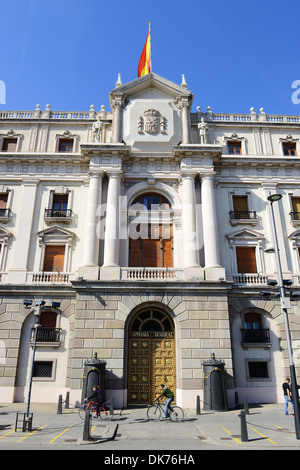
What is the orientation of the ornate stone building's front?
toward the camera
